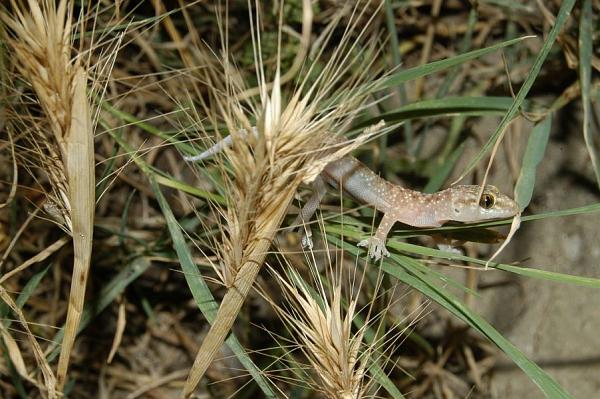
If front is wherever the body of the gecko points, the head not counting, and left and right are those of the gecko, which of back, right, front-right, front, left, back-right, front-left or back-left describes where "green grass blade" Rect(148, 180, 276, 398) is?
back-right

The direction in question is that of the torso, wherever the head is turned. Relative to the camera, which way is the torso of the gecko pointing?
to the viewer's right

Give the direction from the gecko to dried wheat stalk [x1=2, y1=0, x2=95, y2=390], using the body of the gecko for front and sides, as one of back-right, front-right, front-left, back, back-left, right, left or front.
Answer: back-right
